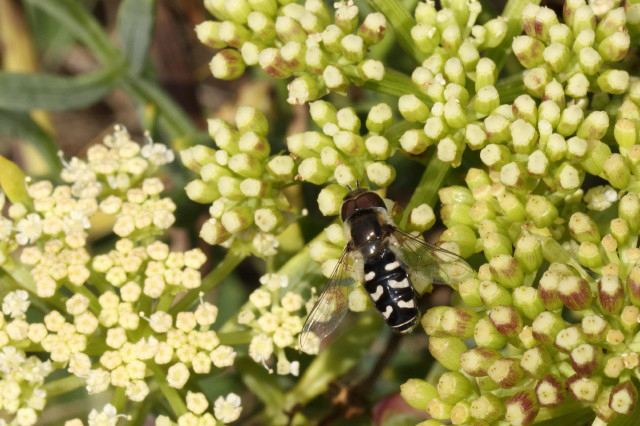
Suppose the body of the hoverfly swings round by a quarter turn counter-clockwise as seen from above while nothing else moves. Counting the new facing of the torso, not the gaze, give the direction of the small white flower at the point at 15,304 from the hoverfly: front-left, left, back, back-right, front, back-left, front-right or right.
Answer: front

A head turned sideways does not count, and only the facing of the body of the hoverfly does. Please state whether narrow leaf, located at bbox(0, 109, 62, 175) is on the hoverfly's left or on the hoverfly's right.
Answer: on the hoverfly's left

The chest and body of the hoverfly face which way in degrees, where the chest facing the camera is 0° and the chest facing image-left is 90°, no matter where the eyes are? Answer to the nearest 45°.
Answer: approximately 180°

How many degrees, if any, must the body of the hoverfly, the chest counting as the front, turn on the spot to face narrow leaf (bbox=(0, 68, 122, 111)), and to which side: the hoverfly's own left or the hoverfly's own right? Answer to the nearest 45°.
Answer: approximately 45° to the hoverfly's own left
